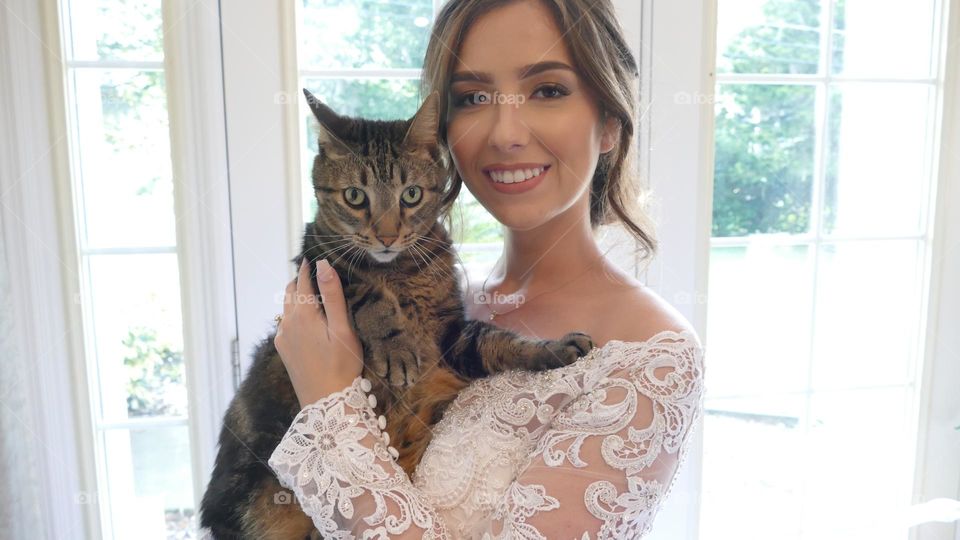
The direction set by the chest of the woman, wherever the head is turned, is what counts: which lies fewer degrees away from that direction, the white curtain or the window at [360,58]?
the white curtain

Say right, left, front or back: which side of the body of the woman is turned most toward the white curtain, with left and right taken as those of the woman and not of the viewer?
right

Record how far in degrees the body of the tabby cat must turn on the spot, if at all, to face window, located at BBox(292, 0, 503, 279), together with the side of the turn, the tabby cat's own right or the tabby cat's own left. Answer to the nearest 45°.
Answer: approximately 180°

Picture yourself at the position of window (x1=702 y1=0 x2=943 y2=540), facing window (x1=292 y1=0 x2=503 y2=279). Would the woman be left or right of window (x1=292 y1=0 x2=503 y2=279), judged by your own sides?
left

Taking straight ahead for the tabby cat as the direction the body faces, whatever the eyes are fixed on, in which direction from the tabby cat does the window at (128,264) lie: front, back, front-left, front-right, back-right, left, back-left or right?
back-right

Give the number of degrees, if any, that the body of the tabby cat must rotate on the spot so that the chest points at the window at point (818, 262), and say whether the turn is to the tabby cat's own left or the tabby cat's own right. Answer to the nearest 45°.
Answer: approximately 135° to the tabby cat's own left

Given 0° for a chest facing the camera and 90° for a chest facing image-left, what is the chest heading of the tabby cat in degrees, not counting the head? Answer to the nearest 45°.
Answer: approximately 0°

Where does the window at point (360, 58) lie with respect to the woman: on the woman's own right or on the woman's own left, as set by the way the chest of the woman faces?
on the woman's own right

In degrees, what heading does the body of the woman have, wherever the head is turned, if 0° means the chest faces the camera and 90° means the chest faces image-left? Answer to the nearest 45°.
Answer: approximately 45°

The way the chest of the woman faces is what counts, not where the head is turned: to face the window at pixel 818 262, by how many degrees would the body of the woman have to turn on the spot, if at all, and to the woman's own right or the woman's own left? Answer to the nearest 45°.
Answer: approximately 180°
